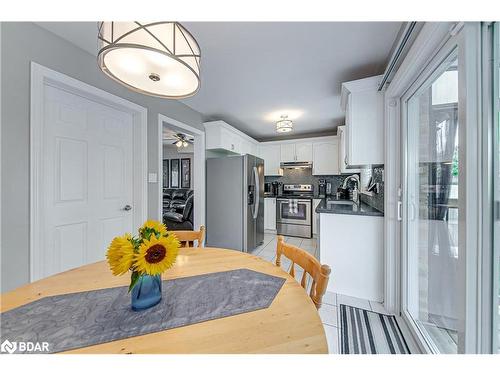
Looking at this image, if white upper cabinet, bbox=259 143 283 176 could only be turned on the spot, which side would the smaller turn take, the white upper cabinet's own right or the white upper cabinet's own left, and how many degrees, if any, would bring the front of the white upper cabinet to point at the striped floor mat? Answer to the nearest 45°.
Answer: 0° — it already faces it

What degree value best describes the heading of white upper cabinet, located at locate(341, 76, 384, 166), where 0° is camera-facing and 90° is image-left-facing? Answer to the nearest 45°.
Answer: approximately 90°

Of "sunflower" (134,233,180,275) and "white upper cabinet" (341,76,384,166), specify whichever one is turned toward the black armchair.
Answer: the white upper cabinet

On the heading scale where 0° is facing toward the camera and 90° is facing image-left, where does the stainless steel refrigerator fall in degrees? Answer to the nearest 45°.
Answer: approximately 315°

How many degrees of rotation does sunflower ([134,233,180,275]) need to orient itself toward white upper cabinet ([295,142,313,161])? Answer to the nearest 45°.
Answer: approximately 135° to its left

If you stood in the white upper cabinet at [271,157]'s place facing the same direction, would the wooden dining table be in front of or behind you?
in front

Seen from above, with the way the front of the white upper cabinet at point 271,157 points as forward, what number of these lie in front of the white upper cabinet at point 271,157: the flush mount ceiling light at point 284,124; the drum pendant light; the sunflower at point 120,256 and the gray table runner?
4

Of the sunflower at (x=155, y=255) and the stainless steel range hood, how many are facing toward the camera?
2

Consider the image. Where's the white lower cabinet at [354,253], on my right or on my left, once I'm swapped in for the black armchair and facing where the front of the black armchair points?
on my left

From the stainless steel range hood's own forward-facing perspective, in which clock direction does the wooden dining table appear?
The wooden dining table is roughly at 12 o'clock from the stainless steel range hood.

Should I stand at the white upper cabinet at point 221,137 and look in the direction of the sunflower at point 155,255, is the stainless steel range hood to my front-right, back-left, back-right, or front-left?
back-left

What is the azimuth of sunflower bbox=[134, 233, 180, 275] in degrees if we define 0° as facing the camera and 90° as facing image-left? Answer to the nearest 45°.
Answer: approximately 0°
